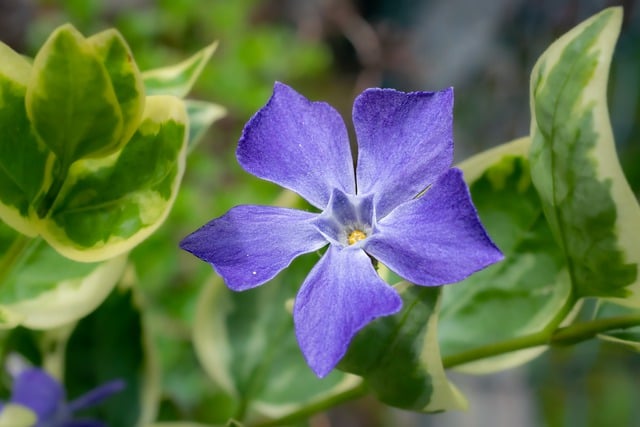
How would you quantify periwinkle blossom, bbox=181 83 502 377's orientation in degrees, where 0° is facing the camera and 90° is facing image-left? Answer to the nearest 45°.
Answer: approximately 0°
